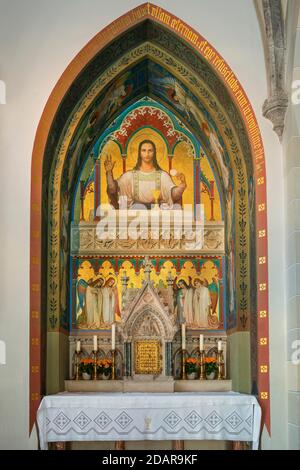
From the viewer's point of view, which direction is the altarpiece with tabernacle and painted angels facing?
toward the camera

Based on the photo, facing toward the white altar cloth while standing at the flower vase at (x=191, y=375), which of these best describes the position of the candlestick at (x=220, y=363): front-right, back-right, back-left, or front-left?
back-left

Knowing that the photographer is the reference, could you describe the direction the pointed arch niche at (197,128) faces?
facing the viewer
